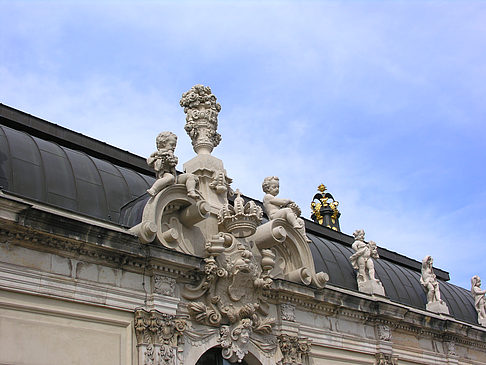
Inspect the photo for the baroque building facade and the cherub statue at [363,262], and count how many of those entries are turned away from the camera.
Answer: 0

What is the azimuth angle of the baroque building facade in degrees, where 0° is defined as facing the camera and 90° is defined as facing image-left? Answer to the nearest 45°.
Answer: approximately 315°

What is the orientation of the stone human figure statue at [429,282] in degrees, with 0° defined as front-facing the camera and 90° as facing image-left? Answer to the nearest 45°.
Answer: approximately 315°

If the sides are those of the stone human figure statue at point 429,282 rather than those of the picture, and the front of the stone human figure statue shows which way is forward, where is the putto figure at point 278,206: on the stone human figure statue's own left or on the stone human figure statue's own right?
on the stone human figure statue's own right

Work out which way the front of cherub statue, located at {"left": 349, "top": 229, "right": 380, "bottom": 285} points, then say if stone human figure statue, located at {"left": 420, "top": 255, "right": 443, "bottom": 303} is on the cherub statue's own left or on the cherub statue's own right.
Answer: on the cherub statue's own left

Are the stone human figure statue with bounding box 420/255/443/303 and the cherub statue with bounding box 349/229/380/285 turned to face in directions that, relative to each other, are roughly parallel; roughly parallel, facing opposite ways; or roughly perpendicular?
roughly parallel

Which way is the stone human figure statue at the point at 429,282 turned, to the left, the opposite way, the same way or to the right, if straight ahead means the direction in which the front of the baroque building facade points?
the same way

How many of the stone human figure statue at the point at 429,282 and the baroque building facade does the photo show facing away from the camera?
0

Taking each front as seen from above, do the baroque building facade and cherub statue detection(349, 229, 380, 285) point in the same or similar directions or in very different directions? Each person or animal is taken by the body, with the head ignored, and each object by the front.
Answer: same or similar directions

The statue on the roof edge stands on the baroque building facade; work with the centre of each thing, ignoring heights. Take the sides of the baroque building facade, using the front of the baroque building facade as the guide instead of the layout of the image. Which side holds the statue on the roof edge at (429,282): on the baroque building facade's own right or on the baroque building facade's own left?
on the baroque building facade's own left
